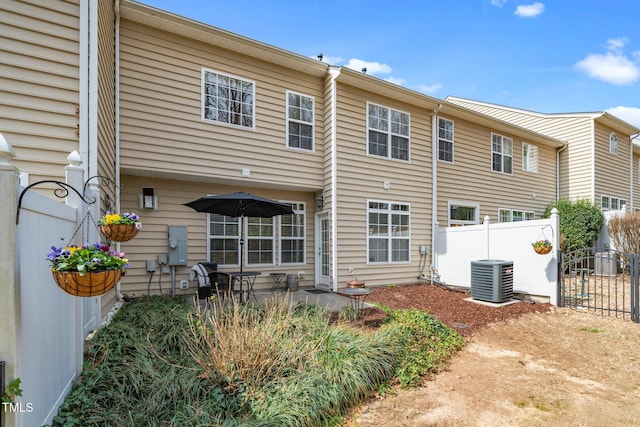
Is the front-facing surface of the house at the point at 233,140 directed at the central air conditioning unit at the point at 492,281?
no

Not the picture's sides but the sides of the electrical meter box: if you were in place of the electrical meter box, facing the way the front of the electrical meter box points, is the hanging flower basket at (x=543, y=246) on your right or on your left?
on your left

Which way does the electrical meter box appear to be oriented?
toward the camera

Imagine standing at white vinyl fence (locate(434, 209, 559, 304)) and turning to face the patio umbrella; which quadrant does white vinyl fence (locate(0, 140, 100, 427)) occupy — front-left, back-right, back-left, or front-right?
front-left

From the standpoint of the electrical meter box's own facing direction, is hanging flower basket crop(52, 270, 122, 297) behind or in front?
in front

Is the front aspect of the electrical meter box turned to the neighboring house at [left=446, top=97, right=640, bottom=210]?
no

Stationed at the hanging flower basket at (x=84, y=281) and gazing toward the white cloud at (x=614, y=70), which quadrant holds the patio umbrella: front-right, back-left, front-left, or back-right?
front-left

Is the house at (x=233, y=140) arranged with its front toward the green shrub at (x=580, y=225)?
no
